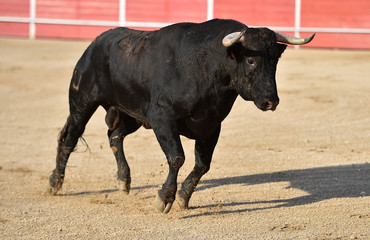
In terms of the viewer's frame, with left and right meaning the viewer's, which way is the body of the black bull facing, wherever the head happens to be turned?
facing the viewer and to the right of the viewer
